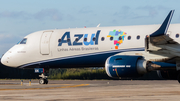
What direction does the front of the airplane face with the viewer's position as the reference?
facing to the left of the viewer
